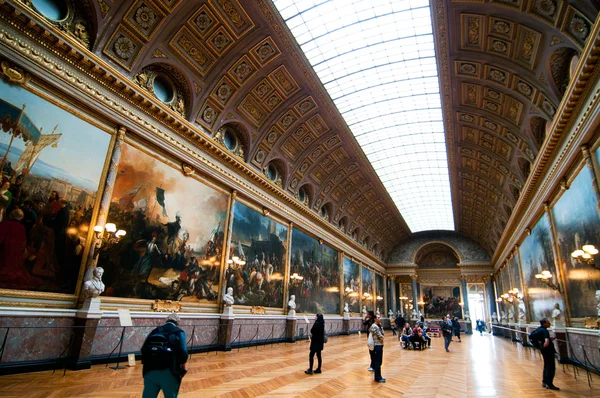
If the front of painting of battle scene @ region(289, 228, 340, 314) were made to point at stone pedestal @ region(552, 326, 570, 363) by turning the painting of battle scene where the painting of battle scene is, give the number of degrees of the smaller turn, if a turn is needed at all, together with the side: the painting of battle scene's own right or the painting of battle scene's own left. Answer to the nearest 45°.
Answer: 0° — it already faces it

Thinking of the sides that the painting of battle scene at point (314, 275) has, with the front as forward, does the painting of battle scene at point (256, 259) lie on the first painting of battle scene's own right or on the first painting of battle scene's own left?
on the first painting of battle scene's own right

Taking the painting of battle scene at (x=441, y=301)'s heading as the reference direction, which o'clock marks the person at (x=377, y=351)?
The person is roughly at 12 o'clock from the painting of battle scene.

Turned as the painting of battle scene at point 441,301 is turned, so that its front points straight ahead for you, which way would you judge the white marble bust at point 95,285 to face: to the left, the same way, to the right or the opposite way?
to the left

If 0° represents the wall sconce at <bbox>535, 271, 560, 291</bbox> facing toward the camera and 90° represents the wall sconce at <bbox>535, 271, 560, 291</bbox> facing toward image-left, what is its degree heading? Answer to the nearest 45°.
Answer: approximately 90°

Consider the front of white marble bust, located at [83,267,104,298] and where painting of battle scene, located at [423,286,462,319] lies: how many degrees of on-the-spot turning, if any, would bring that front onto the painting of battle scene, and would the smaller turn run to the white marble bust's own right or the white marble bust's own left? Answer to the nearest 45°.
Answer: approximately 90° to the white marble bust's own left

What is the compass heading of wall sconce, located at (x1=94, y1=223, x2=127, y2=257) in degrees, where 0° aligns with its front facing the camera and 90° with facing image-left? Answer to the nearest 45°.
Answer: approximately 315°
